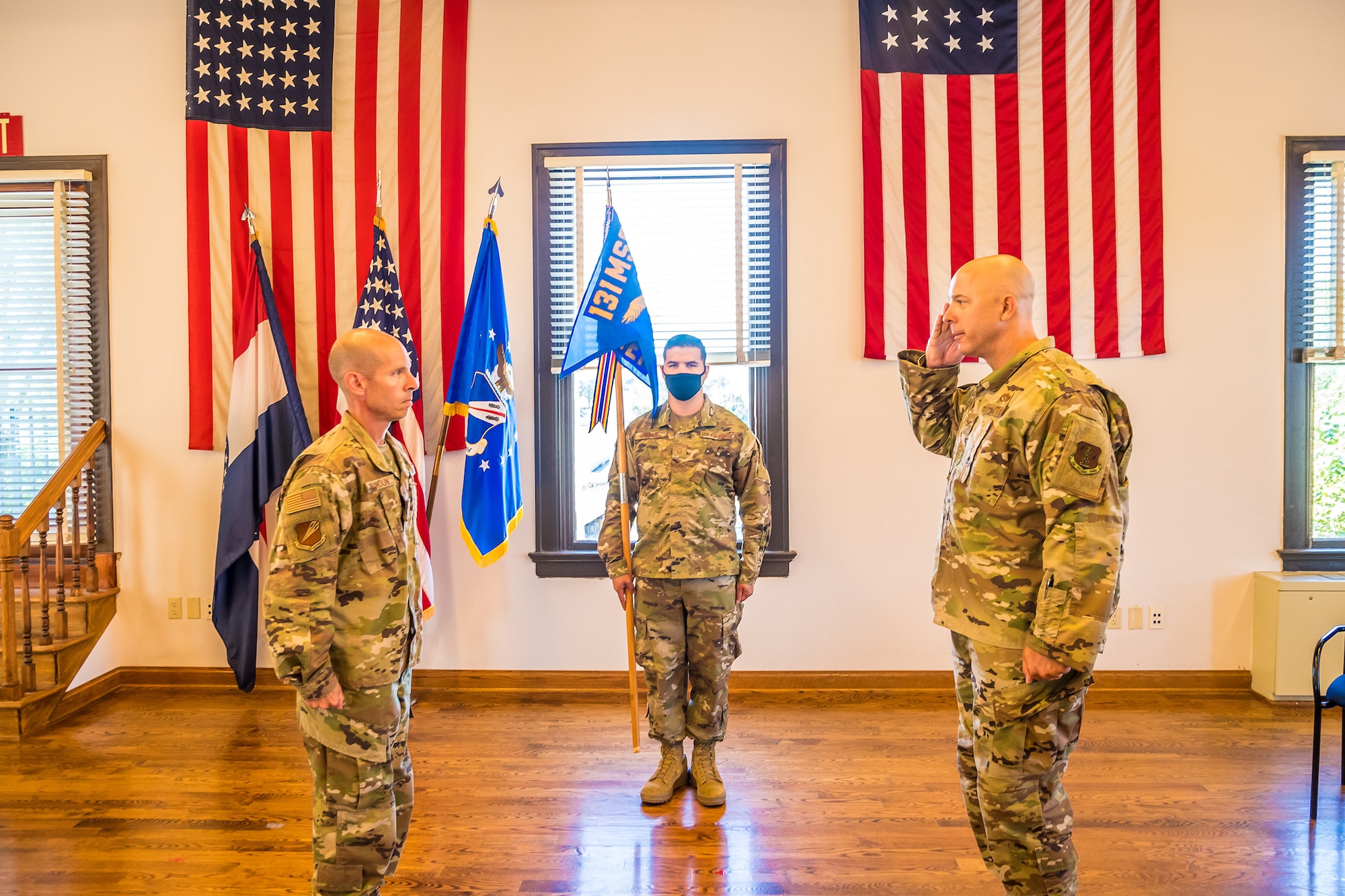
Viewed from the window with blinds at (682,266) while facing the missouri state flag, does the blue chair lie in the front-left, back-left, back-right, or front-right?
back-left

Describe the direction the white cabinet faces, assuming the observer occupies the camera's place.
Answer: facing the viewer

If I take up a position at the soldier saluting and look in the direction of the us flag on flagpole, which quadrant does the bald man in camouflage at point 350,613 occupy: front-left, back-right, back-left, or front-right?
front-left

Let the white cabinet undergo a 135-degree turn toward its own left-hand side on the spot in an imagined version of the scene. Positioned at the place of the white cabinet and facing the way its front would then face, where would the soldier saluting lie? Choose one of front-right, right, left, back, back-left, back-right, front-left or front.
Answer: back-right

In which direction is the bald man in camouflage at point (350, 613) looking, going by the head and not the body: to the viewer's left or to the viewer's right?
to the viewer's right

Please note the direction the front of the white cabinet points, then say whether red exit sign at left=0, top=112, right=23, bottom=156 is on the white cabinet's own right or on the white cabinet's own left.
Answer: on the white cabinet's own right

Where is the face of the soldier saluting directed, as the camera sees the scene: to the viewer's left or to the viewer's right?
to the viewer's left

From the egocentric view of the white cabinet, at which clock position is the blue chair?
The blue chair is roughly at 12 o'clock from the white cabinet.
